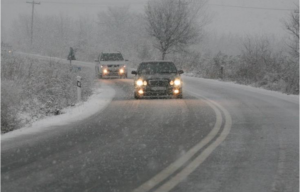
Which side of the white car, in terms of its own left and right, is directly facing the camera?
front

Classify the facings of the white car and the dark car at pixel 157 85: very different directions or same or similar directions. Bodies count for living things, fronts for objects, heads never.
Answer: same or similar directions

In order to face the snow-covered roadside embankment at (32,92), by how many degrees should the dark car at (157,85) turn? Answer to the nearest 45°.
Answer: approximately 45° to its right

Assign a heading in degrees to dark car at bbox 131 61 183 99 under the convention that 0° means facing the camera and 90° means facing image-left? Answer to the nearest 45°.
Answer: approximately 0°

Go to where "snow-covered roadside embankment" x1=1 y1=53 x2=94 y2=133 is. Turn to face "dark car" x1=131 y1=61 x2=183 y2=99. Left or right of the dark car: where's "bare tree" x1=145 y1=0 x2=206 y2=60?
left

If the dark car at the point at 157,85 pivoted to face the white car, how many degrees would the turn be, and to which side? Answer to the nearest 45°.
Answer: approximately 180°

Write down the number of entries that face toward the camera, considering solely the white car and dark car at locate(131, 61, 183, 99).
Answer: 2

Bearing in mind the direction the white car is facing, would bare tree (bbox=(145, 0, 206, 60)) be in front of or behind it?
behind

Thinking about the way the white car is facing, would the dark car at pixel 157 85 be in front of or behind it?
in front

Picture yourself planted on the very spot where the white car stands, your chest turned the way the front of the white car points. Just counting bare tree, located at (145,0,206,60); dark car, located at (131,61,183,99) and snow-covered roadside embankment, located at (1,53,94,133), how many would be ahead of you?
2

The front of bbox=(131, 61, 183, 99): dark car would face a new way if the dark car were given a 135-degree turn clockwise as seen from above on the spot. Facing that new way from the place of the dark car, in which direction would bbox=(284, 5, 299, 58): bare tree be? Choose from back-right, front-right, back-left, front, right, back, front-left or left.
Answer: right

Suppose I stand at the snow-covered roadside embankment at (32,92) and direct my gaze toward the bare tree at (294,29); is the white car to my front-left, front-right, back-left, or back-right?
front-left
